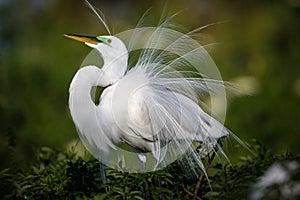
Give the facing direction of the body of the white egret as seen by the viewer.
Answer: to the viewer's left
